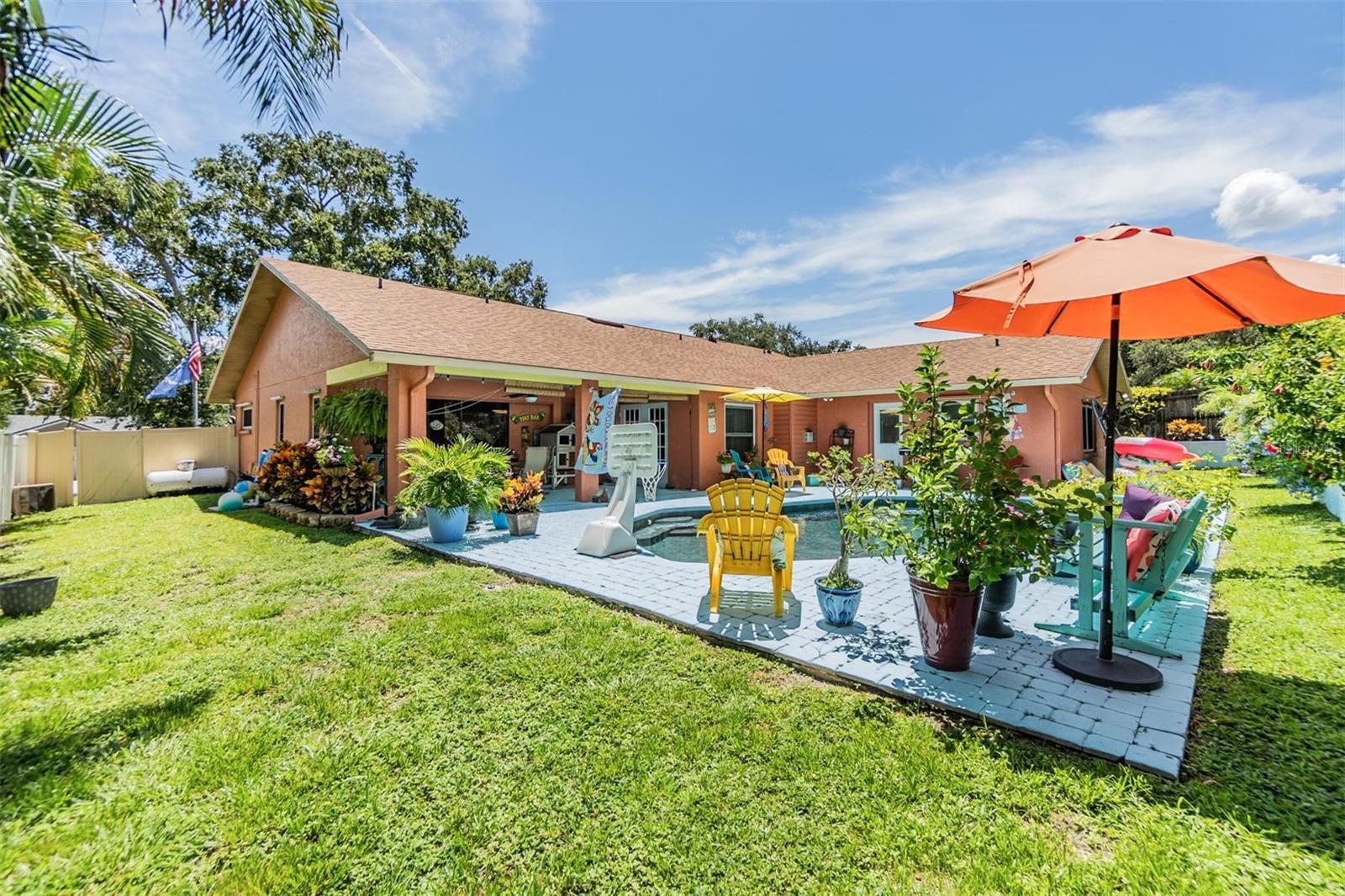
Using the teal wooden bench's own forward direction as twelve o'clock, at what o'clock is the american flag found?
The american flag is roughly at 12 o'clock from the teal wooden bench.

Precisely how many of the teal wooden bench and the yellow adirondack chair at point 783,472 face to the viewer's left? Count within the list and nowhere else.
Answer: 1

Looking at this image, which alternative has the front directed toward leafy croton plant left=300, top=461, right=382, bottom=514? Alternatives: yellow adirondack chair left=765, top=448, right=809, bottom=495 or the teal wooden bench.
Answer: the teal wooden bench

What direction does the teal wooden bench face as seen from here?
to the viewer's left

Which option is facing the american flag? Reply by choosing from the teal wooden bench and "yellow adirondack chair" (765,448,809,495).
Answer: the teal wooden bench

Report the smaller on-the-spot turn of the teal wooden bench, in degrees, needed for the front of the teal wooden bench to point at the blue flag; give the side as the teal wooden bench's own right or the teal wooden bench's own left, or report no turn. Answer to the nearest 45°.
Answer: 0° — it already faces it
